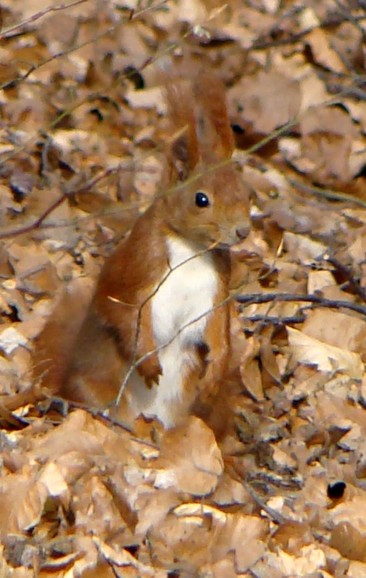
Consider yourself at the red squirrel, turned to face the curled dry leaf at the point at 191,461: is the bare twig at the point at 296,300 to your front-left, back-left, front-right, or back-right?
back-left

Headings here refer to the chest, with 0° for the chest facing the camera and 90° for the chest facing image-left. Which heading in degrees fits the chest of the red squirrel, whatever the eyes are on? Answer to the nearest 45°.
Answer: approximately 315°

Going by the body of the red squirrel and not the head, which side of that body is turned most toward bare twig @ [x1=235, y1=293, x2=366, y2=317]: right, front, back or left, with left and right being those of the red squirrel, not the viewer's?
left

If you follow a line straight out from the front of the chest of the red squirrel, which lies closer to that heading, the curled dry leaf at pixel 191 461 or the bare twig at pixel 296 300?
the curled dry leaf
